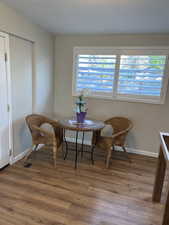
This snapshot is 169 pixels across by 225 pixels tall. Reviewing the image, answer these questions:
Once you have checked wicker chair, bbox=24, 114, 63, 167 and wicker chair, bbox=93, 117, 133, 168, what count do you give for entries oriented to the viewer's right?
1

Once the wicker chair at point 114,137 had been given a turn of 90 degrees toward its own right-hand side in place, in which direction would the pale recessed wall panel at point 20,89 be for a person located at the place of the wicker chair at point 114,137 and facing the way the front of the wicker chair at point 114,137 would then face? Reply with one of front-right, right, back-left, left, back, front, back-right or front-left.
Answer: front-left

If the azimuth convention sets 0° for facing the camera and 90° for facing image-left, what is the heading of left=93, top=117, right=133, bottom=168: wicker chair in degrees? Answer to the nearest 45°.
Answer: approximately 45°

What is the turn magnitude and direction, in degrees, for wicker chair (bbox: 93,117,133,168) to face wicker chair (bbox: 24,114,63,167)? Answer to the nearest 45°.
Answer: approximately 45° to its right

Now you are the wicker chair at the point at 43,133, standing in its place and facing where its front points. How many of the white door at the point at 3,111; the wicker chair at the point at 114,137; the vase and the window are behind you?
1

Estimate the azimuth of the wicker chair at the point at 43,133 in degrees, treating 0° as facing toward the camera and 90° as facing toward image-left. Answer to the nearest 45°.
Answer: approximately 270°

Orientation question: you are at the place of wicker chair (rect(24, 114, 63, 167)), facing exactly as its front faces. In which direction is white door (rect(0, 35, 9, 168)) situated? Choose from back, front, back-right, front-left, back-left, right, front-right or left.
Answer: back

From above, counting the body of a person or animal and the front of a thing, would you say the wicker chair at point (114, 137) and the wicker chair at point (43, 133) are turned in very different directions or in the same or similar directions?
very different directions

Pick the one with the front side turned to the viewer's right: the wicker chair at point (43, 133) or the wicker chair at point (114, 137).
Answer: the wicker chair at point (43, 133)
